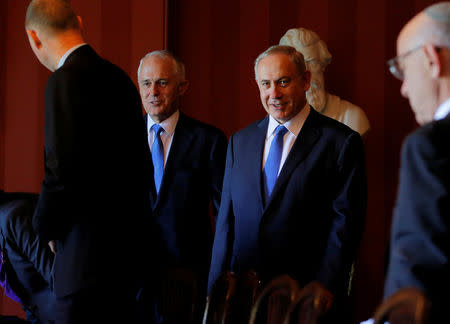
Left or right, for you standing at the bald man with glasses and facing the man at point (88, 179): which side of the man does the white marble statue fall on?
right

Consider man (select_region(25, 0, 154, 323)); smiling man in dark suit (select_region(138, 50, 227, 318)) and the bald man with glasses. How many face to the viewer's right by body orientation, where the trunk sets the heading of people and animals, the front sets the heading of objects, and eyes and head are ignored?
0

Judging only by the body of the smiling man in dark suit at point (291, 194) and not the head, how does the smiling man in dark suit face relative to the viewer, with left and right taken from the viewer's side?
facing the viewer and to the left of the viewer

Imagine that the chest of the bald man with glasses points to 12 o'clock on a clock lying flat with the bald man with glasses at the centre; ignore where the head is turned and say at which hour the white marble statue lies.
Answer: The white marble statue is roughly at 1 o'clock from the bald man with glasses.

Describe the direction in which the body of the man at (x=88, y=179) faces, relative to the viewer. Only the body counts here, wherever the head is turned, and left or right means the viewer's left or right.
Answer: facing away from the viewer and to the left of the viewer

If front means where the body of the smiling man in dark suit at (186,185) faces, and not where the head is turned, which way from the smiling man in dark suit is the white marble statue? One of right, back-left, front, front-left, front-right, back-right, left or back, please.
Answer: back

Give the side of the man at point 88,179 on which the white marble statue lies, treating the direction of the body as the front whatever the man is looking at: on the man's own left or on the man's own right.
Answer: on the man's own right

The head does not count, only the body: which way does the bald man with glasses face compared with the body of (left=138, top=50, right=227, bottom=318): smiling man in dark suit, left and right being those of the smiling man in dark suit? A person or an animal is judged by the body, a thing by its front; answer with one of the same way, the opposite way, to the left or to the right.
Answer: to the right

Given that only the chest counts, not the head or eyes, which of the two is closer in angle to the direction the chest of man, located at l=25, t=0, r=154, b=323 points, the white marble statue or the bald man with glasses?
the white marble statue

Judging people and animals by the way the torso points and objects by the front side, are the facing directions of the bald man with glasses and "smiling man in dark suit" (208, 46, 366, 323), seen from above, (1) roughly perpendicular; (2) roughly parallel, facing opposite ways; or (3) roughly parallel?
roughly perpendicular

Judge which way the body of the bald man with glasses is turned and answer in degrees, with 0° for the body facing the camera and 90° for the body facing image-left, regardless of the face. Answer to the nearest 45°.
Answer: approximately 135°

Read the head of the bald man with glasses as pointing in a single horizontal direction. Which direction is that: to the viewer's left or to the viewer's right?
to the viewer's left

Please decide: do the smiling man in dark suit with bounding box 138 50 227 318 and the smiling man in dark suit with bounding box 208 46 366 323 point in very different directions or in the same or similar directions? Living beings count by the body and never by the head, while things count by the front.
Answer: same or similar directions

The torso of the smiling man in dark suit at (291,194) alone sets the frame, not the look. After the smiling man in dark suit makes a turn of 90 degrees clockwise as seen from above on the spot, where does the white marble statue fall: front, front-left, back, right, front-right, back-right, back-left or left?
front-right

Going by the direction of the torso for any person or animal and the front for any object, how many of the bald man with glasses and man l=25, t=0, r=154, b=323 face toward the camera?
0

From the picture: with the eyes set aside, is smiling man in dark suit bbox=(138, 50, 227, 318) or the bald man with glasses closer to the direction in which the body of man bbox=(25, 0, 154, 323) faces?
the smiling man in dark suit

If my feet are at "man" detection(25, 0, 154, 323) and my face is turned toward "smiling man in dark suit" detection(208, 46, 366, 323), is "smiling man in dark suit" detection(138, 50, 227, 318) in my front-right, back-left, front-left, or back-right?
front-left

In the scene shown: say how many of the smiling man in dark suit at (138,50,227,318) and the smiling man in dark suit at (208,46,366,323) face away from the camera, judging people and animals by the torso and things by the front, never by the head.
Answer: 0

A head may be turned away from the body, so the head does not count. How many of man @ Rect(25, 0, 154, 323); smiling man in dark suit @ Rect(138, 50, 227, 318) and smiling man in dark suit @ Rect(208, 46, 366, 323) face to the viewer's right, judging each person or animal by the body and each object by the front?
0
